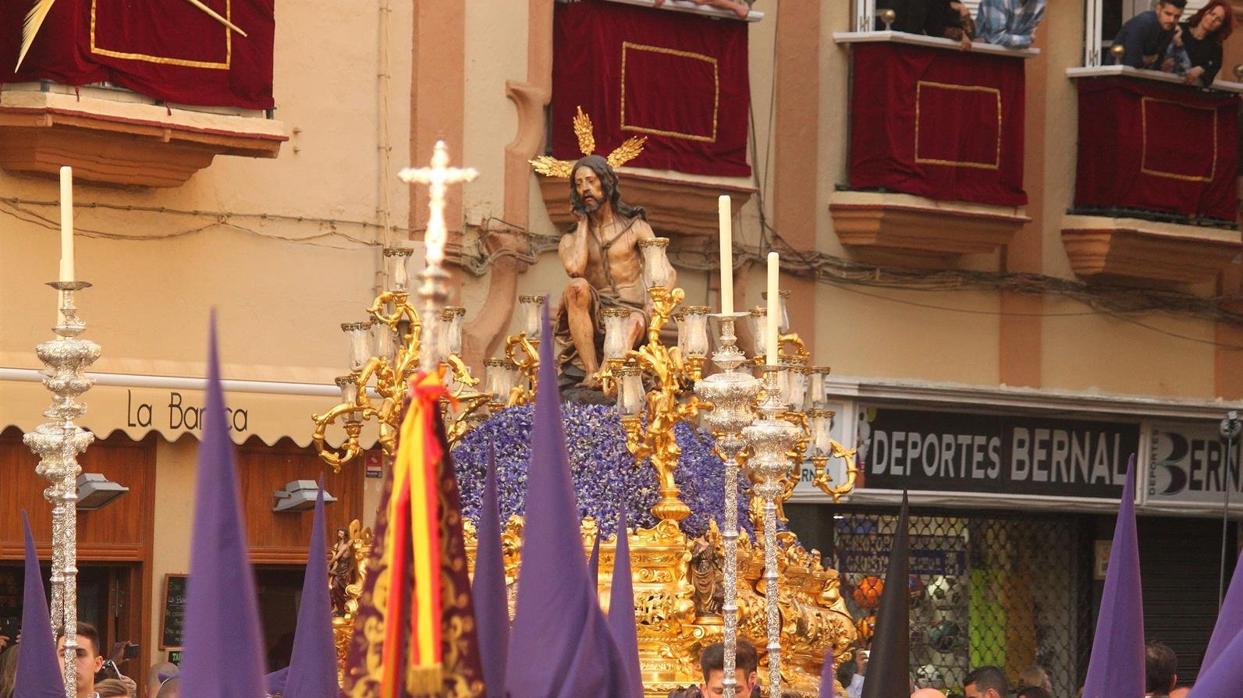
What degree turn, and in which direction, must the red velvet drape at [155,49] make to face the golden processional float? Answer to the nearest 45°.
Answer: approximately 45° to its left

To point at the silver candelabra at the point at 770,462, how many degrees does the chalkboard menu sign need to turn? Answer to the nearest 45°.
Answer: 0° — it already faces it

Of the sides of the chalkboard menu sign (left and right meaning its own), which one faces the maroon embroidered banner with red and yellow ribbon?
front

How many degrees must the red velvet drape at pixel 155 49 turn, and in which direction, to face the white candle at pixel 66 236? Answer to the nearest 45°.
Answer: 0° — it already faces it

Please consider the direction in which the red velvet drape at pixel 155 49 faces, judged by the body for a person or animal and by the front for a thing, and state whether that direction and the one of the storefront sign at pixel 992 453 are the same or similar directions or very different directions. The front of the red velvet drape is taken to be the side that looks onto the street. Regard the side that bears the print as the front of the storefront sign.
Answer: same or similar directions

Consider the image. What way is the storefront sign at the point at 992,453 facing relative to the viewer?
toward the camera

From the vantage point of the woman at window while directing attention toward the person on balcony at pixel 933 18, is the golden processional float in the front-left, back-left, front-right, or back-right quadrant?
front-left

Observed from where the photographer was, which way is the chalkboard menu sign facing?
facing the viewer
